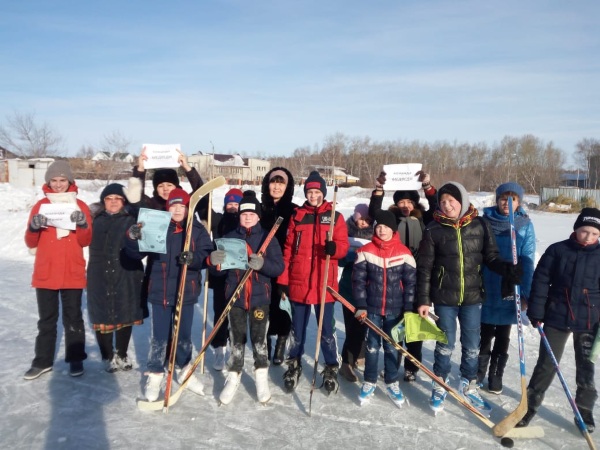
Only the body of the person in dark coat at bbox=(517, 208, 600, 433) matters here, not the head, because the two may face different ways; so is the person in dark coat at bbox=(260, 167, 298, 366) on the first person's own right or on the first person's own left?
on the first person's own right

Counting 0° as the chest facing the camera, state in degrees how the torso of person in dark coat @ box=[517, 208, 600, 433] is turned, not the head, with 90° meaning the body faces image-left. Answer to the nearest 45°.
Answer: approximately 0°

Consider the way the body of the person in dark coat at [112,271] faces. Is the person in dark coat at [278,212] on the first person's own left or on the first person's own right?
on the first person's own left
